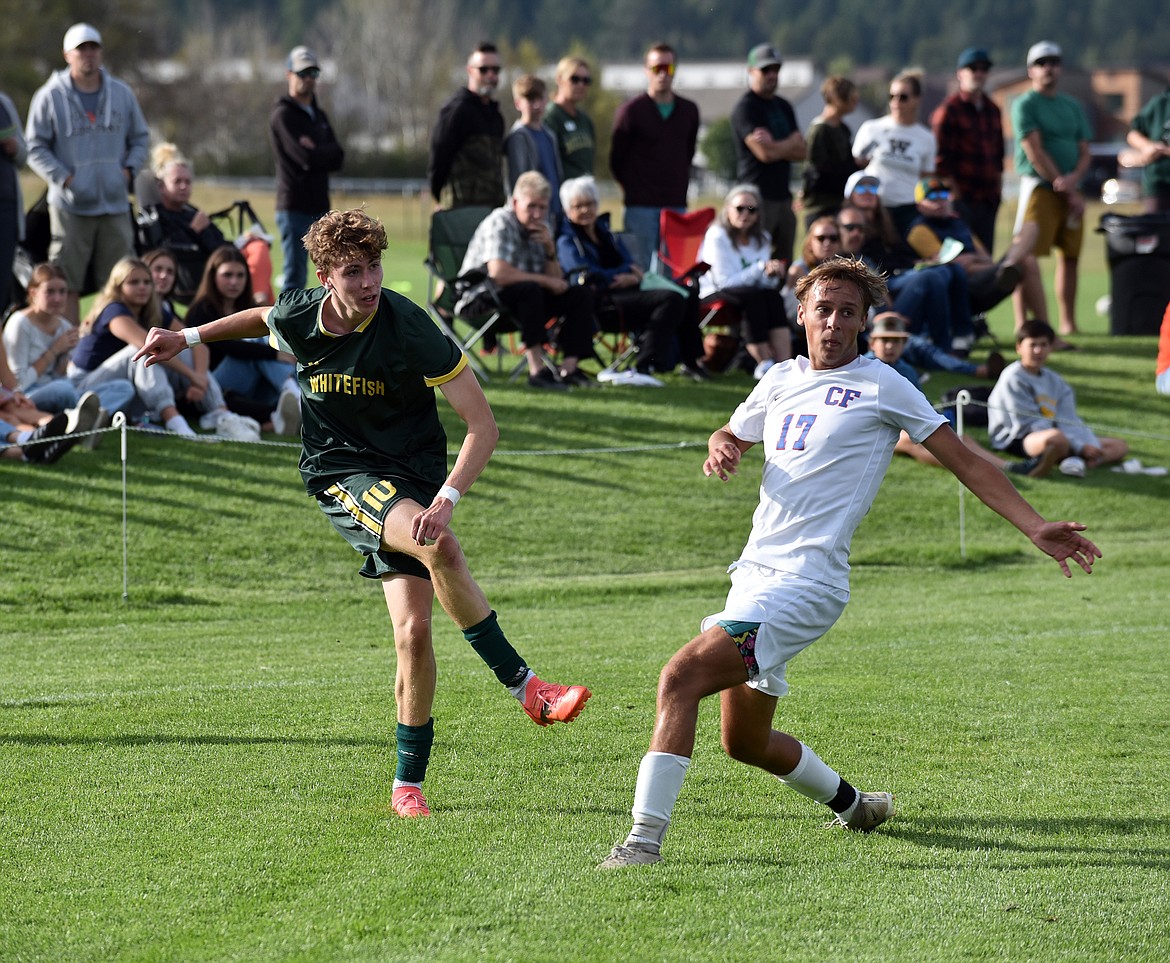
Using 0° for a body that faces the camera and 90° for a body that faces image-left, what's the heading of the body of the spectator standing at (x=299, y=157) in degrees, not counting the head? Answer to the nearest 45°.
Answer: approximately 315°

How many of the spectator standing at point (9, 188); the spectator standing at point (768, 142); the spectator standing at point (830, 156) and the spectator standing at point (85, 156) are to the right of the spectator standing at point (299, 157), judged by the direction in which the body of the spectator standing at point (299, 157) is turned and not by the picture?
2

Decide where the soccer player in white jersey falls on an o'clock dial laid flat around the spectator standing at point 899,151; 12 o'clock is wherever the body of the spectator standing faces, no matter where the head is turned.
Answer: The soccer player in white jersey is roughly at 12 o'clock from the spectator standing.

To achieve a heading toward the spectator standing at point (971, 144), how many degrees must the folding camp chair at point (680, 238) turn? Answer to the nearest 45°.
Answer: approximately 90° to its left

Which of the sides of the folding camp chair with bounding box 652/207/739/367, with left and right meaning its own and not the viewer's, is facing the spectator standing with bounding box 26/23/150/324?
right

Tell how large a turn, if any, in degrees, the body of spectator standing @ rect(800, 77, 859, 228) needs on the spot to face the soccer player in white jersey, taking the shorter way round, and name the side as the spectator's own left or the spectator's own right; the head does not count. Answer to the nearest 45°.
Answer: approximately 45° to the spectator's own right

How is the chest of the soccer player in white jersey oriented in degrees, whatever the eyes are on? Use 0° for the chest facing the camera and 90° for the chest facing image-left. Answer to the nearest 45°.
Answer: approximately 45°

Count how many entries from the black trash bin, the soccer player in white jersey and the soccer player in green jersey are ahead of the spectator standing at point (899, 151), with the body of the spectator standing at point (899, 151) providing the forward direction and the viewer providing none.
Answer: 2
